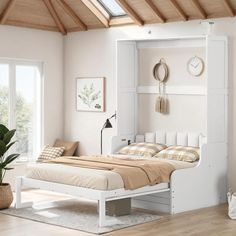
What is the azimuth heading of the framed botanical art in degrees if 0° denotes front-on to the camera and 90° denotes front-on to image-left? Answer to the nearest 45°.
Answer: approximately 45°

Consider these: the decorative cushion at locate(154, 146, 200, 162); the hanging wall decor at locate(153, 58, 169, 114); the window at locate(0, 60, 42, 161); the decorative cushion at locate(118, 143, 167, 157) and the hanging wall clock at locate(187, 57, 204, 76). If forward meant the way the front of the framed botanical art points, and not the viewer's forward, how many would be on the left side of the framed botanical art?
4

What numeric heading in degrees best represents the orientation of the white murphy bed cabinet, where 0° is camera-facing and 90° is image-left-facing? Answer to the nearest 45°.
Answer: approximately 45°

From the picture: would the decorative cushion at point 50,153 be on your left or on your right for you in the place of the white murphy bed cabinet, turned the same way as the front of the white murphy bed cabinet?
on your right

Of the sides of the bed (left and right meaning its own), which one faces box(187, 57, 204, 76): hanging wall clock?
back

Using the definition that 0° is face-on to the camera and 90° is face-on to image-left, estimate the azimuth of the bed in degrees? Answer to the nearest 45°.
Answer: approximately 45°
